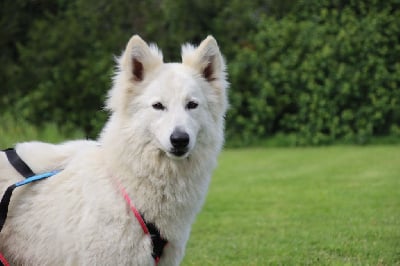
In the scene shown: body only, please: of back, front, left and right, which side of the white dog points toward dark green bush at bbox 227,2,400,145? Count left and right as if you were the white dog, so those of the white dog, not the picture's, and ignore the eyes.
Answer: left

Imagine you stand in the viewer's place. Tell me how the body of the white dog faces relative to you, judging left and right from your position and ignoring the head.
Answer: facing the viewer and to the right of the viewer
